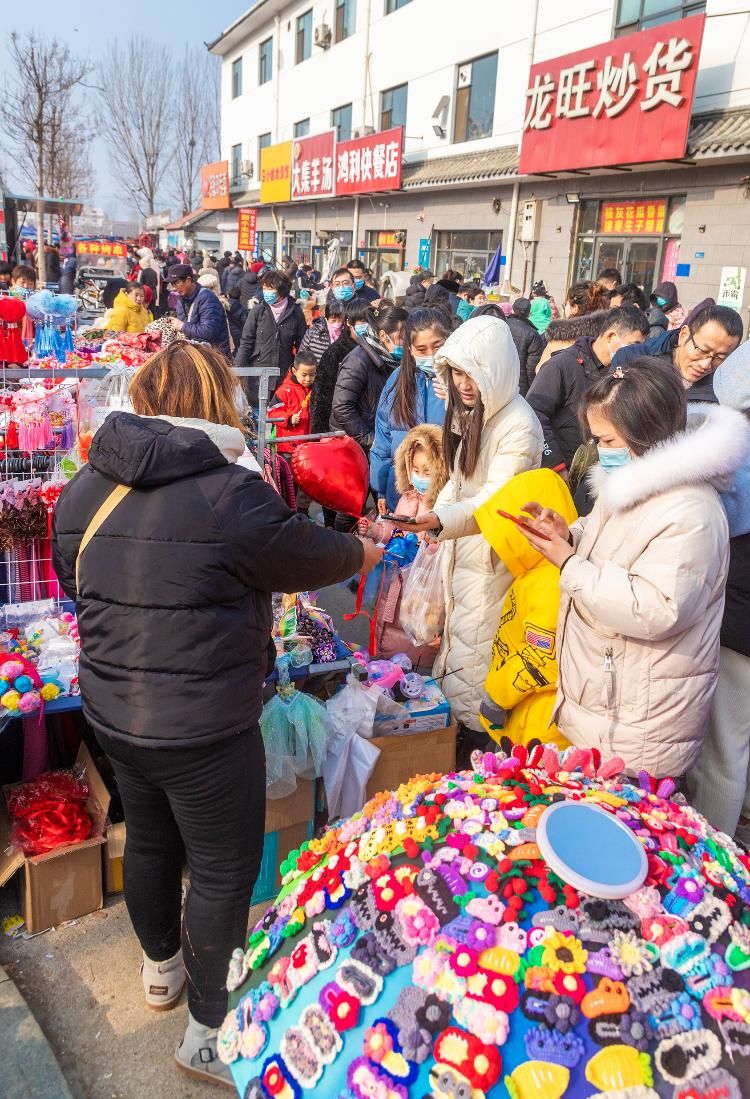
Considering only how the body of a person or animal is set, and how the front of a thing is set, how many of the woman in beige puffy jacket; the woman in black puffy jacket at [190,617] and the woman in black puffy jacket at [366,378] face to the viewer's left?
1

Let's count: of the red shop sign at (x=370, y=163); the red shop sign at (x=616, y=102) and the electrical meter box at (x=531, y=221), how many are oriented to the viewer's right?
0

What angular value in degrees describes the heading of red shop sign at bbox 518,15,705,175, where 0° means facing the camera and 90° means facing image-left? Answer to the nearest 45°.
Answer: approximately 45°

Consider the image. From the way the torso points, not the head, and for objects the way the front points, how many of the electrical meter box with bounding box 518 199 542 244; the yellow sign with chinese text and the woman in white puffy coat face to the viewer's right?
0

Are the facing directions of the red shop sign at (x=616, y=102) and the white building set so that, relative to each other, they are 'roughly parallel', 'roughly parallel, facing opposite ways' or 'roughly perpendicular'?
roughly parallel

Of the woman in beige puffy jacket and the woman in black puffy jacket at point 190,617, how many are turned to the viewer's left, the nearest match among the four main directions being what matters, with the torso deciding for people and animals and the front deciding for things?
1

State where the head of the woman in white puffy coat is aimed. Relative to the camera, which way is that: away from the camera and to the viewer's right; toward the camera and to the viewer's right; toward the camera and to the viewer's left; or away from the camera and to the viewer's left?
toward the camera and to the viewer's left

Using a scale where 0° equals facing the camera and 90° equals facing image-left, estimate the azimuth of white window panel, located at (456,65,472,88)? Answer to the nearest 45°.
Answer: approximately 45°

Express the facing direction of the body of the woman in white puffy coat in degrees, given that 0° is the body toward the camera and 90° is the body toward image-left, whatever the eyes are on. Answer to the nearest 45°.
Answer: approximately 45°

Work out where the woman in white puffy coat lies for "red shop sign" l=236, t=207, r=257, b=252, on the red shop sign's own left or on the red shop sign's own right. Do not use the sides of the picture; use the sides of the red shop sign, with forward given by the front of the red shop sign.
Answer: on the red shop sign's own left

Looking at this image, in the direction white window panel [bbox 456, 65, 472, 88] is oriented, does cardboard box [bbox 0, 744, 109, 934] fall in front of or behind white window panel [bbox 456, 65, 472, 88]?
in front

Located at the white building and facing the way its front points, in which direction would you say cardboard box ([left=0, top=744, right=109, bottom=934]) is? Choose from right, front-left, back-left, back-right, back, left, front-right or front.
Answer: front-left

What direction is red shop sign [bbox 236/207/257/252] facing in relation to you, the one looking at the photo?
facing the viewer and to the left of the viewer

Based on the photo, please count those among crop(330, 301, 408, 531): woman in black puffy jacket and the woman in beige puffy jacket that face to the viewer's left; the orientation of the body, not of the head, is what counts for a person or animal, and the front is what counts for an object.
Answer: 1

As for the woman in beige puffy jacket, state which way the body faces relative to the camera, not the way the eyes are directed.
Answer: to the viewer's left
